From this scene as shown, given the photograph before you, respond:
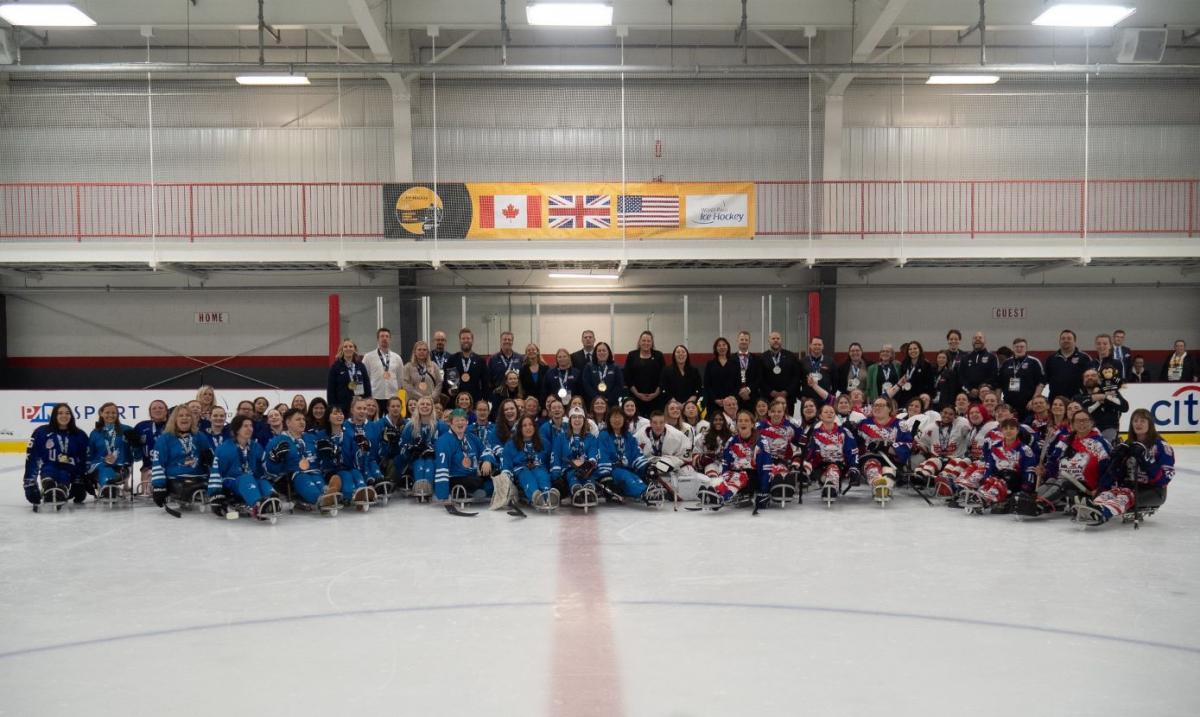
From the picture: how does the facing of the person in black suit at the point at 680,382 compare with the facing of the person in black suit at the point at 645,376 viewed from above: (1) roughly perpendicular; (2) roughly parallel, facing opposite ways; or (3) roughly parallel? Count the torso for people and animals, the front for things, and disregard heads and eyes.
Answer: roughly parallel

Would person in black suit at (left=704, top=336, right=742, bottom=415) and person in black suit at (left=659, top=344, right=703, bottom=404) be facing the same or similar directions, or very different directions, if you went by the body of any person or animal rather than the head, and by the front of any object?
same or similar directions

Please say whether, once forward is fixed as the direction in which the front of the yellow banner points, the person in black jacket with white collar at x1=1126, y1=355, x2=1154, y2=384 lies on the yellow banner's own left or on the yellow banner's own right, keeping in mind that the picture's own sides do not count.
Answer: on the yellow banner's own left

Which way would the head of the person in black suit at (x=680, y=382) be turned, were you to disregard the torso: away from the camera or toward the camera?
toward the camera

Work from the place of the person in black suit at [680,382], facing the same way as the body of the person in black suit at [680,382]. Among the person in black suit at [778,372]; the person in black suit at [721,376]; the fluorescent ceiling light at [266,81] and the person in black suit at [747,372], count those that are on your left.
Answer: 3

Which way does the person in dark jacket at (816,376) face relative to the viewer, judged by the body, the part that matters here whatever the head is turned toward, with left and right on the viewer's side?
facing the viewer

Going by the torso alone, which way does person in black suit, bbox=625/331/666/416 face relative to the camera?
toward the camera

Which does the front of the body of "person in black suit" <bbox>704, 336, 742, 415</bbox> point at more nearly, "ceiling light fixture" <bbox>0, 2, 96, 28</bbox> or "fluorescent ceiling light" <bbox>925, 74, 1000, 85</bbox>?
the ceiling light fixture

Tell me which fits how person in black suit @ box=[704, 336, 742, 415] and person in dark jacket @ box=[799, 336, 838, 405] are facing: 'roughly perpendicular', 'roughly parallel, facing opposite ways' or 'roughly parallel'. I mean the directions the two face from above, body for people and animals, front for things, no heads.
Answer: roughly parallel

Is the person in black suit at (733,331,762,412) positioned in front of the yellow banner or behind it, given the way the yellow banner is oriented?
in front

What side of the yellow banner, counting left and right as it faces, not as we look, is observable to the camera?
front
